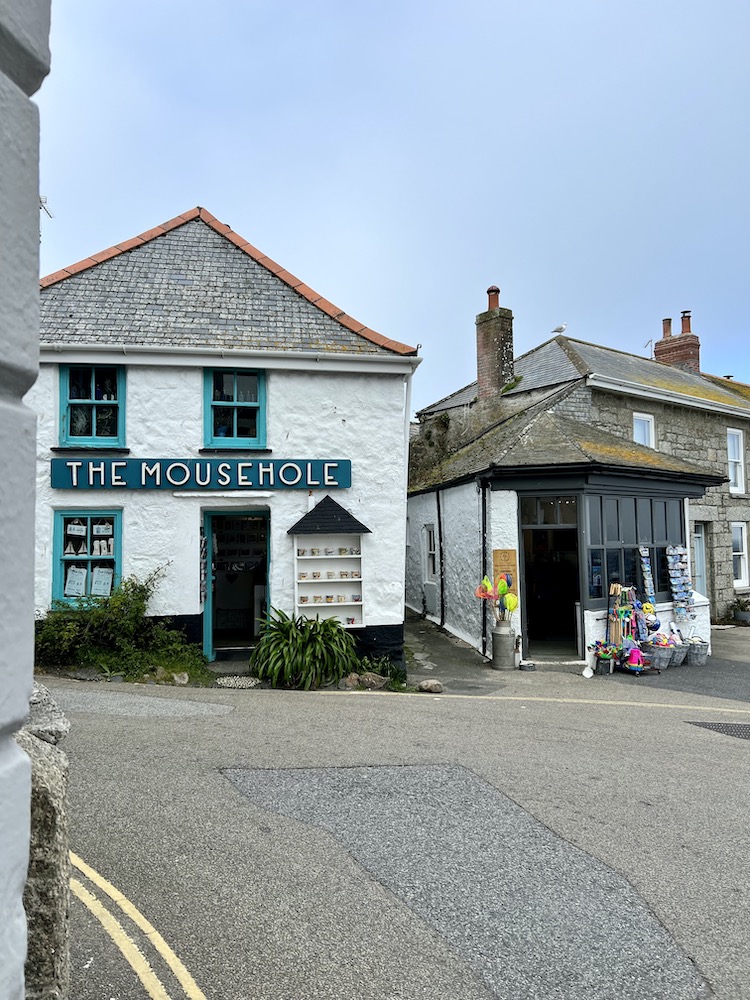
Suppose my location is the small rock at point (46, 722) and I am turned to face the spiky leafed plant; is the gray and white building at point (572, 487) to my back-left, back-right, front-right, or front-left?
front-right

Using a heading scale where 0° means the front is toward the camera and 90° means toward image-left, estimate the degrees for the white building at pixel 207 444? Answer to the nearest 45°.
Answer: approximately 0°

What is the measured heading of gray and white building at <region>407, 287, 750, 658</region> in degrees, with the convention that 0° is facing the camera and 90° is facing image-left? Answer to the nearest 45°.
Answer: approximately 315°

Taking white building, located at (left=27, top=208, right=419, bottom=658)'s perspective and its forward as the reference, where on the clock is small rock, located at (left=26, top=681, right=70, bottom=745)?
The small rock is roughly at 12 o'clock from the white building.

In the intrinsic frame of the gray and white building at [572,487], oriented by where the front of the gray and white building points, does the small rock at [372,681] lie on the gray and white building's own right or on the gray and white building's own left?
on the gray and white building's own right

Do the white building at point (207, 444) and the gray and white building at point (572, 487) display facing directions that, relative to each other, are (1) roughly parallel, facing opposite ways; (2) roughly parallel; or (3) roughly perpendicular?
roughly parallel

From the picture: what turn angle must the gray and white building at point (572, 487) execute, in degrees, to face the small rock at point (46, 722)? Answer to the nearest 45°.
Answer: approximately 45° to its right

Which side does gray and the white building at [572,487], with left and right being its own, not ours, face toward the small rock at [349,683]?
right

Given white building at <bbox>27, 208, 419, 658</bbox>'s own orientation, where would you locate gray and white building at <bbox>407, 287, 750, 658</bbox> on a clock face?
gray and white building at <bbox>407, 287, 750, 658</bbox> is roughly at 8 o'clock from white building at <bbox>27, 208, 419, 658</bbox>.
